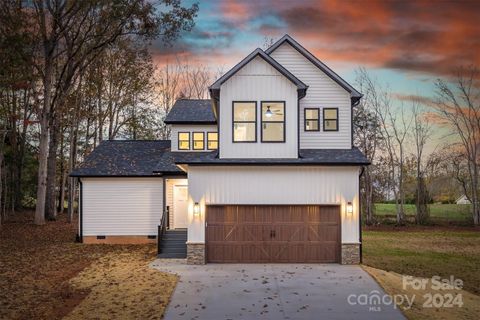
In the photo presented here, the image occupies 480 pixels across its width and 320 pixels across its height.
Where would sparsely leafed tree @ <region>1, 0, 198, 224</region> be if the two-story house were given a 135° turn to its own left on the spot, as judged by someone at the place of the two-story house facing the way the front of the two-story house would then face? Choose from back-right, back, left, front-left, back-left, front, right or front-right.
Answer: left

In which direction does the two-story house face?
toward the camera

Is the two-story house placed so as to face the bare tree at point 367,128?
no
